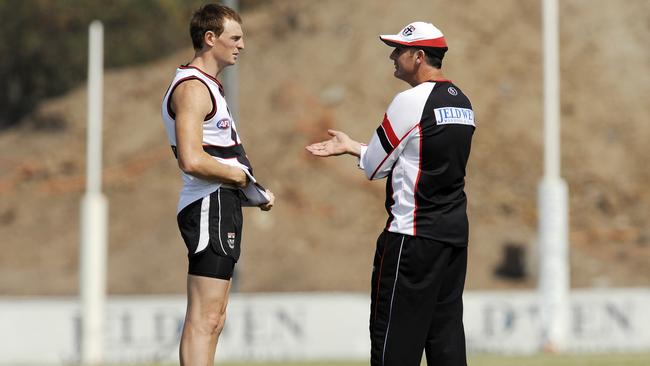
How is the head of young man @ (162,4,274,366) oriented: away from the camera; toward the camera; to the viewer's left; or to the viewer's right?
to the viewer's right

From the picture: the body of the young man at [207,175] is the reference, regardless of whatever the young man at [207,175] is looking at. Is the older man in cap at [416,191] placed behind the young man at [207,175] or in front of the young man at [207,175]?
in front

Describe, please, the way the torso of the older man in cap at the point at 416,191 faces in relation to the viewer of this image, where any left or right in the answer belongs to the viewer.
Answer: facing away from the viewer and to the left of the viewer

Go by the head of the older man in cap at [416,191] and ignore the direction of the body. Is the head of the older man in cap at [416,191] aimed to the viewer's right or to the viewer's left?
to the viewer's left

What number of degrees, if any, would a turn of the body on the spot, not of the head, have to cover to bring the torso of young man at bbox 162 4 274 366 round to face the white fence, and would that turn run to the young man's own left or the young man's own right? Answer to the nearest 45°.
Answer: approximately 90° to the young man's own left

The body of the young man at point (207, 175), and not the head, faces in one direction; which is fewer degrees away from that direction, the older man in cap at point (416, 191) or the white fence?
the older man in cap

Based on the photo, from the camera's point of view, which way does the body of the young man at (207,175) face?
to the viewer's right

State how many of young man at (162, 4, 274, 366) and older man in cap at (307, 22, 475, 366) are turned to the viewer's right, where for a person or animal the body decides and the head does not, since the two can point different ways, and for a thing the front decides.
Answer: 1

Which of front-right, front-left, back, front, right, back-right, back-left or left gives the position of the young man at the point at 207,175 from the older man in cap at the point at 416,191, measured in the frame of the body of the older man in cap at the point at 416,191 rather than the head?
front-left

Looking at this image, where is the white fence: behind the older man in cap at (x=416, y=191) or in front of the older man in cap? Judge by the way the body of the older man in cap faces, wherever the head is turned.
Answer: in front
